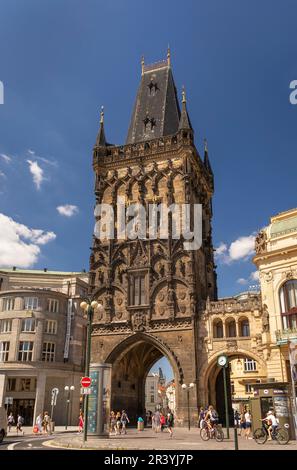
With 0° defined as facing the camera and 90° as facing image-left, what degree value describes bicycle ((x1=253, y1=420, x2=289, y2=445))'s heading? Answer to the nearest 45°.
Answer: approximately 90°

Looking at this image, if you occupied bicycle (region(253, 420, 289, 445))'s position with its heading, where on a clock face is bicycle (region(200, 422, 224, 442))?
bicycle (region(200, 422, 224, 442)) is roughly at 1 o'clock from bicycle (region(253, 420, 289, 445)).

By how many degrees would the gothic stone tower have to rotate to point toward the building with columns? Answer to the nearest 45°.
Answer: approximately 45° to its left

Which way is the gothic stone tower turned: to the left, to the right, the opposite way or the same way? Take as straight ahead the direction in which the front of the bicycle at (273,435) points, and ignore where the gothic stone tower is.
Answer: to the left

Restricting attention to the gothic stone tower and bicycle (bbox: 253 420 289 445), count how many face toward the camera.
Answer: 1

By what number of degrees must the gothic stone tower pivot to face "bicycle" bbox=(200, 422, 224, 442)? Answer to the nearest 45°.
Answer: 0° — it already faces it

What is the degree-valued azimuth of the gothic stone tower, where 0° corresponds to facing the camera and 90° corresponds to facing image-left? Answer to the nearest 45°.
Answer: approximately 0°
